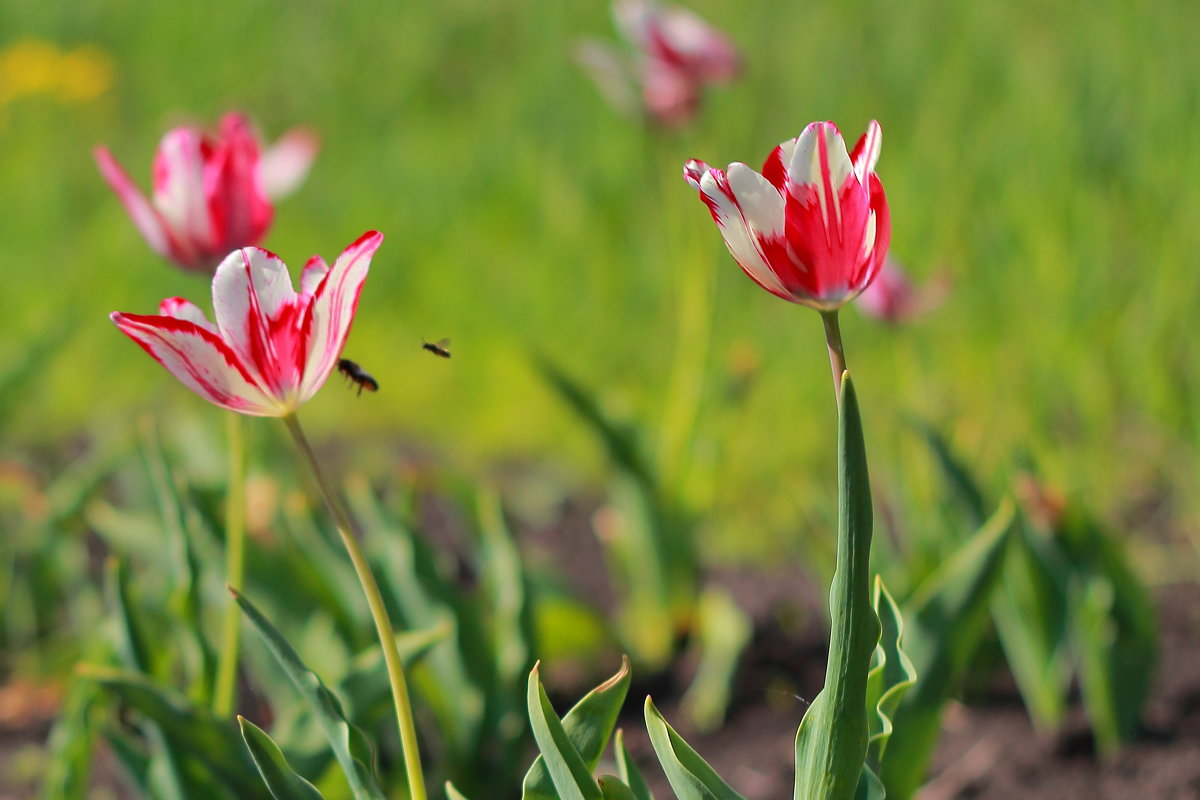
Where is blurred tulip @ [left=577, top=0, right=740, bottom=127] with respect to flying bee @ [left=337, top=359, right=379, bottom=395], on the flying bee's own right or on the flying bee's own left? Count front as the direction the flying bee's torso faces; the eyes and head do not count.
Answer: on the flying bee's own right

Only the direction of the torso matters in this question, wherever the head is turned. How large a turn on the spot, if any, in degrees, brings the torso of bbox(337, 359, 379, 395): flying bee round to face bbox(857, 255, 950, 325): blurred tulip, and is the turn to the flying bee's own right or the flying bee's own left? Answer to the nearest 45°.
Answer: approximately 135° to the flying bee's own right

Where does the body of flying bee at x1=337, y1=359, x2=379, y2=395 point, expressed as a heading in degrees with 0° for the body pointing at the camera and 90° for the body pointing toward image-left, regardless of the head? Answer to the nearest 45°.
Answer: approximately 90°

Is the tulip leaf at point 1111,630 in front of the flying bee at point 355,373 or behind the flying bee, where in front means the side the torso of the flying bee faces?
behind

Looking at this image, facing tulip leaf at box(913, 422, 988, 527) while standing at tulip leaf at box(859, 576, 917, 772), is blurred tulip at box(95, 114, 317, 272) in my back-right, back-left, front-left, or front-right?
front-left

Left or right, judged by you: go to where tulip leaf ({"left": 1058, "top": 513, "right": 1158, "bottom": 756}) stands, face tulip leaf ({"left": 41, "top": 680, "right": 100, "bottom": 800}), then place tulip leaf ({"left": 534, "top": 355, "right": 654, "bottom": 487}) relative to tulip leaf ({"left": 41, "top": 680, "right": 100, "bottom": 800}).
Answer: right

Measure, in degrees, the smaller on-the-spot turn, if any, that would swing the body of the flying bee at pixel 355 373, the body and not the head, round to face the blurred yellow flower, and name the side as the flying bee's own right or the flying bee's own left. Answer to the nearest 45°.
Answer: approximately 90° to the flying bee's own right
